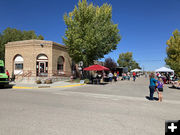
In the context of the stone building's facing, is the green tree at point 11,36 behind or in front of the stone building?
behind

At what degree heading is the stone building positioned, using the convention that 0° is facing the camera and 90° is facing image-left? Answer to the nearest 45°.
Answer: approximately 0°

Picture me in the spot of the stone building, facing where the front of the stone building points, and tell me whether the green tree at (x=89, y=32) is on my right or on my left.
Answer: on my left

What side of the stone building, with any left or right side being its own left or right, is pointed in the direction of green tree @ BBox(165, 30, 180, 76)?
left

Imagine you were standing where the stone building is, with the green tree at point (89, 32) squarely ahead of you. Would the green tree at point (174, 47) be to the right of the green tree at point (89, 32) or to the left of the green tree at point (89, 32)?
left

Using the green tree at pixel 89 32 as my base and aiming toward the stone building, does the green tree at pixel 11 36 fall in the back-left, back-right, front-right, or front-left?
front-right
